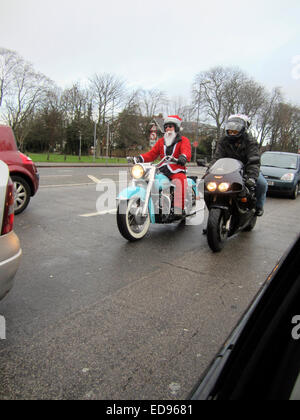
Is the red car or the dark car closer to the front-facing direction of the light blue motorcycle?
the red car

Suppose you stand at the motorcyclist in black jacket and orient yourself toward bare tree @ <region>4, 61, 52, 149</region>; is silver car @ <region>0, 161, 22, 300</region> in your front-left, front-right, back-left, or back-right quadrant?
back-left

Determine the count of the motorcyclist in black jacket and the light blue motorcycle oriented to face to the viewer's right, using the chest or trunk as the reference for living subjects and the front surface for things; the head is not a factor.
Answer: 0

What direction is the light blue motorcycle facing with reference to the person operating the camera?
facing the viewer and to the left of the viewer

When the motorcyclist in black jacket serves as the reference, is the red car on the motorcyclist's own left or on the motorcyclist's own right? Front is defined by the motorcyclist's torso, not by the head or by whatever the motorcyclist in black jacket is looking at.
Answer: on the motorcyclist's own right

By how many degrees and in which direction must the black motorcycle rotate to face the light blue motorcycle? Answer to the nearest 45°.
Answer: approximately 45° to its right
